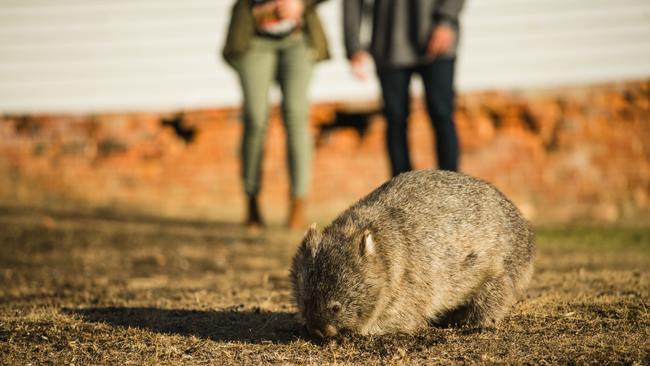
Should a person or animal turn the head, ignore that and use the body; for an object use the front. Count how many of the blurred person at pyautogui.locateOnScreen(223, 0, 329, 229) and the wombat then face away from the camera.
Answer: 0

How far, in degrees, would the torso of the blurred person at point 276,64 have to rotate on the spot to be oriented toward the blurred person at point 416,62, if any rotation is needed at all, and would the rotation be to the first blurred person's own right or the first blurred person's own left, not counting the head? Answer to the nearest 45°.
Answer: approximately 45° to the first blurred person's own left

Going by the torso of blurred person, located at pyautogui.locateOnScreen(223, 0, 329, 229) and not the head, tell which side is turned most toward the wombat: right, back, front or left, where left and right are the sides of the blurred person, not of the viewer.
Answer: front

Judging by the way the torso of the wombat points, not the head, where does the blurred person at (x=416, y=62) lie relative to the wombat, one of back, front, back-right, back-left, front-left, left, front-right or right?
back-right

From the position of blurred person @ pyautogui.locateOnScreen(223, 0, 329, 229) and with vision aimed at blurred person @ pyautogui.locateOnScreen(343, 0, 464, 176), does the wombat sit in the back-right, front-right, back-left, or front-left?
front-right

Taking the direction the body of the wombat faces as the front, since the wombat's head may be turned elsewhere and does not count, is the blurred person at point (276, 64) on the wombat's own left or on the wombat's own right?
on the wombat's own right

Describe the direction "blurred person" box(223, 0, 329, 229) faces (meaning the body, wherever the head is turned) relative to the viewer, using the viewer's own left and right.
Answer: facing the viewer
